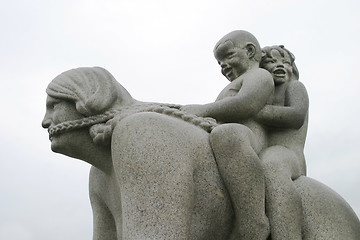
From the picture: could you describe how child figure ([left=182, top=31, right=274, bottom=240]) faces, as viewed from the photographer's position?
facing to the left of the viewer

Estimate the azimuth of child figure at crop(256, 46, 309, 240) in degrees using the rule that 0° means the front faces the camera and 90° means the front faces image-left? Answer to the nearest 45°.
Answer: approximately 45°

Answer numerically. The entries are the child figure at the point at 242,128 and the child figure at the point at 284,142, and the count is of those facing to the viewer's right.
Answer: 0
